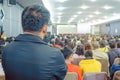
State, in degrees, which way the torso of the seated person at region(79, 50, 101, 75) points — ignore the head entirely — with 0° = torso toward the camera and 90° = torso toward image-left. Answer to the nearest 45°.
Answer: approximately 180°

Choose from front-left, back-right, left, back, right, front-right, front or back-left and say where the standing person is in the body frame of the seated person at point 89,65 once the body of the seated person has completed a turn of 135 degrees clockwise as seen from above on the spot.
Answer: front-right
